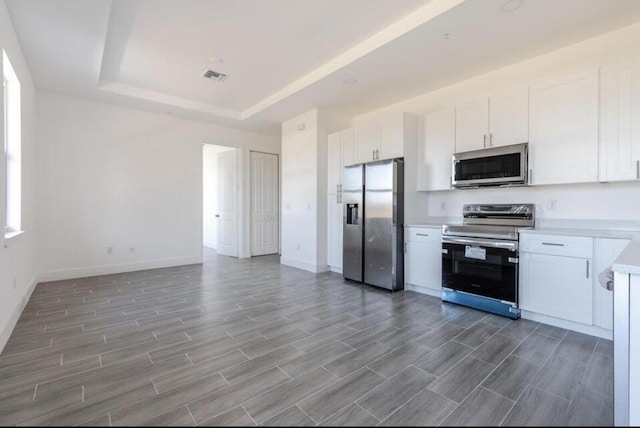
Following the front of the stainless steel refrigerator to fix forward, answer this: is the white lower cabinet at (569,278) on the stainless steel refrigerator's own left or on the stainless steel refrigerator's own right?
on the stainless steel refrigerator's own left

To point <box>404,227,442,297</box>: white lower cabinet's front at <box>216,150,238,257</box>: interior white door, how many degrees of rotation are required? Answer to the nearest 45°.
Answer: approximately 90° to its right

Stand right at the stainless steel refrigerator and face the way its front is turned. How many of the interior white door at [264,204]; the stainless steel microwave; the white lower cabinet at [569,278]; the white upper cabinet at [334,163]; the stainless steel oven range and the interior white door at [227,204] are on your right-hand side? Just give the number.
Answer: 3

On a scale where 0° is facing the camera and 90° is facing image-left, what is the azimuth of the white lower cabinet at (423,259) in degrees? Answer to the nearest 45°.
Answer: approximately 45°

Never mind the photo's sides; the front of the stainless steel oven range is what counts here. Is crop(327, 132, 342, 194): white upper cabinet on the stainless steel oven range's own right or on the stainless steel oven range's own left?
on the stainless steel oven range's own right

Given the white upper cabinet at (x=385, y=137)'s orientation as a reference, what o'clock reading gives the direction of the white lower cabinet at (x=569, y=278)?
The white lower cabinet is roughly at 9 o'clock from the white upper cabinet.

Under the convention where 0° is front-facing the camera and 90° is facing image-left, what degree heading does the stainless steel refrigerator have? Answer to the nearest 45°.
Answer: approximately 45°

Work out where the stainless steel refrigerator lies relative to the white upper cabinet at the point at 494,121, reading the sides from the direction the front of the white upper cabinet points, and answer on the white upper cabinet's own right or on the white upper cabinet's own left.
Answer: on the white upper cabinet's own right

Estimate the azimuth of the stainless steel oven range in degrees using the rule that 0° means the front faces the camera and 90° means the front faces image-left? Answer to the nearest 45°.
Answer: approximately 45°

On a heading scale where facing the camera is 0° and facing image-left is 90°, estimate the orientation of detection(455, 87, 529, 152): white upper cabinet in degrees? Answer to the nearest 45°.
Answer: approximately 45°
